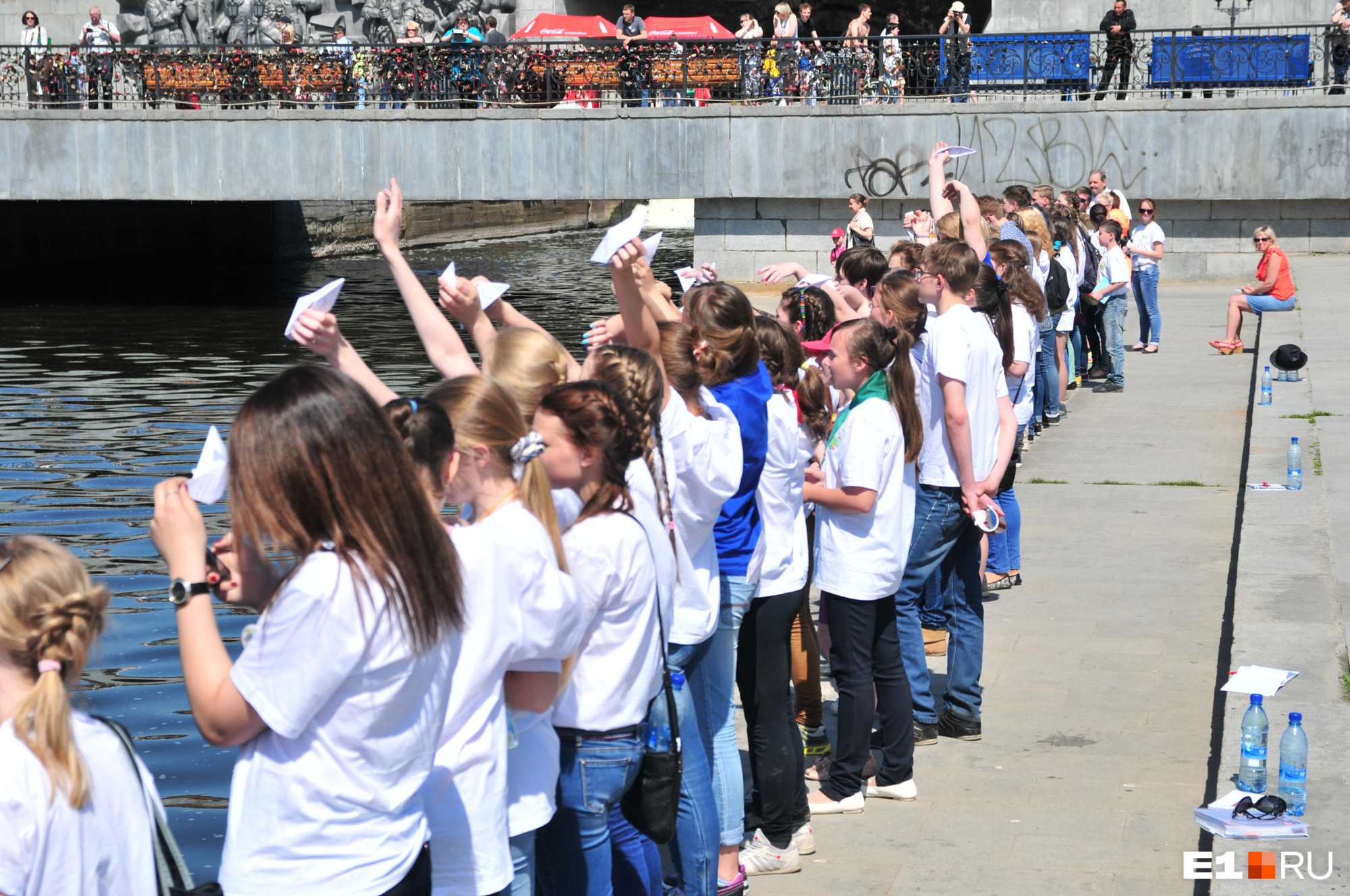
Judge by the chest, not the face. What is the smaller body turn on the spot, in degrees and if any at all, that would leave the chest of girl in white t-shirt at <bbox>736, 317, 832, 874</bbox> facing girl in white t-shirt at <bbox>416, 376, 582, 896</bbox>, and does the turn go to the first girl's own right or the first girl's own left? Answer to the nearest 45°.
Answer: approximately 90° to the first girl's own left

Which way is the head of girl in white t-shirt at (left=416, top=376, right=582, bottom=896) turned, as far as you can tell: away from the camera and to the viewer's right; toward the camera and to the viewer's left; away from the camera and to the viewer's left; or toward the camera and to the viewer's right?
away from the camera and to the viewer's left

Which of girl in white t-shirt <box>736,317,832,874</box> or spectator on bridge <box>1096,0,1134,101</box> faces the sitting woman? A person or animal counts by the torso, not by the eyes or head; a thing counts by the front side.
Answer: the spectator on bridge

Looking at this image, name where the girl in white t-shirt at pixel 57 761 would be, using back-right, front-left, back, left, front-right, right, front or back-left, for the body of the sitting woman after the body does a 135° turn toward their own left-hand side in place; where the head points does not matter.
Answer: front-right

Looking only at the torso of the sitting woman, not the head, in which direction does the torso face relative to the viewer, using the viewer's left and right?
facing to the left of the viewer

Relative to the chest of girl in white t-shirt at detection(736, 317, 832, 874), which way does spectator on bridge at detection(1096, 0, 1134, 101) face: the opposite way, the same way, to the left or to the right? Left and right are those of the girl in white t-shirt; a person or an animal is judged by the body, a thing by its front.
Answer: to the left

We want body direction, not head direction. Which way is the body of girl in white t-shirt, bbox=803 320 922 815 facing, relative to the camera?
to the viewer's left

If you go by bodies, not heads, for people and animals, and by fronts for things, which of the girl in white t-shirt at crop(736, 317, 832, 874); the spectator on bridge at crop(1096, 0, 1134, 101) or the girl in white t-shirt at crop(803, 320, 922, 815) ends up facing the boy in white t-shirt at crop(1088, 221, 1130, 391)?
the spectator on bridge

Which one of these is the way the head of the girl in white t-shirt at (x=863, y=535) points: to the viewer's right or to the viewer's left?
to the viewer's left

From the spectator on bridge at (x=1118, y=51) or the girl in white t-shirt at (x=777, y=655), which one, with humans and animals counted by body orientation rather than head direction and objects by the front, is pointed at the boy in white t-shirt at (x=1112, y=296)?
the spectator on bridge

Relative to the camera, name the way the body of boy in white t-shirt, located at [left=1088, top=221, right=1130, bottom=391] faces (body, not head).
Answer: to the viewer's left
